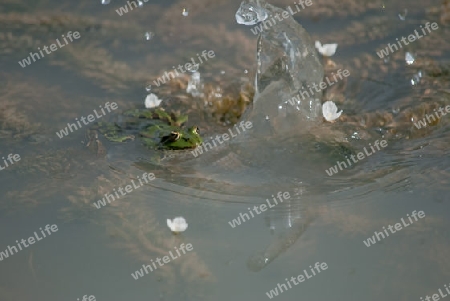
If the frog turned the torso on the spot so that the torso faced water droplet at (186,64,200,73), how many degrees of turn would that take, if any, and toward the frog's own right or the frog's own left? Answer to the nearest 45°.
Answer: approximately 90° to the frog's own left

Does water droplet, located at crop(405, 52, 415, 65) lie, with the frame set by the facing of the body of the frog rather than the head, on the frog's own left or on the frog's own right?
on the frog's own left

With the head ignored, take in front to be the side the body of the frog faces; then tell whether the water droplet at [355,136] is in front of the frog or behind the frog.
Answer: in front

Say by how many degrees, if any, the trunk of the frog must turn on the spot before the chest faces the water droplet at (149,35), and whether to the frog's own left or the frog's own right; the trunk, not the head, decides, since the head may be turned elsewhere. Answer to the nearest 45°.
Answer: approximately 135° to the frog's own left

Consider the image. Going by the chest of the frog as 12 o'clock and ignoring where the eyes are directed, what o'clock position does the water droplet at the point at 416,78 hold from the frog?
The water droplet is roughly at 10 o'clock from the frog.

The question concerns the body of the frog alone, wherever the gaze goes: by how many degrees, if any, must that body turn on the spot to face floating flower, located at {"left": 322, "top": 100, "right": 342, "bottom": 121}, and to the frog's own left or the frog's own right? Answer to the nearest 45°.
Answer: approximately 45° to the frog's own left

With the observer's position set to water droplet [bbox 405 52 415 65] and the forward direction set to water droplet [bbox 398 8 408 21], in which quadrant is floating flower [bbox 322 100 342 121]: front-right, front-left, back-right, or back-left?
back-left

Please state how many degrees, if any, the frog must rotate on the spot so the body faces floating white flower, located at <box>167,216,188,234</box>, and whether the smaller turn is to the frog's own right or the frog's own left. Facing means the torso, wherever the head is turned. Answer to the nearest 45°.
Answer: approximately 45° to the frog's own right

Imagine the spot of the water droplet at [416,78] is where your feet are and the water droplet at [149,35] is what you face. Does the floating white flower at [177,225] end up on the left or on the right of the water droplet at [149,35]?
left

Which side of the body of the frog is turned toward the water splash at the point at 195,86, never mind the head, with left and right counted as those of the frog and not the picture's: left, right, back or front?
left

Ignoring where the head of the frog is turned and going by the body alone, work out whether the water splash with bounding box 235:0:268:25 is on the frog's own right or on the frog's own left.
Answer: on the frog's own left

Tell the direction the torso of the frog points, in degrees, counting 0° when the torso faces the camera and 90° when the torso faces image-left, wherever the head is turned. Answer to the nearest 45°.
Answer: approximately 315°
